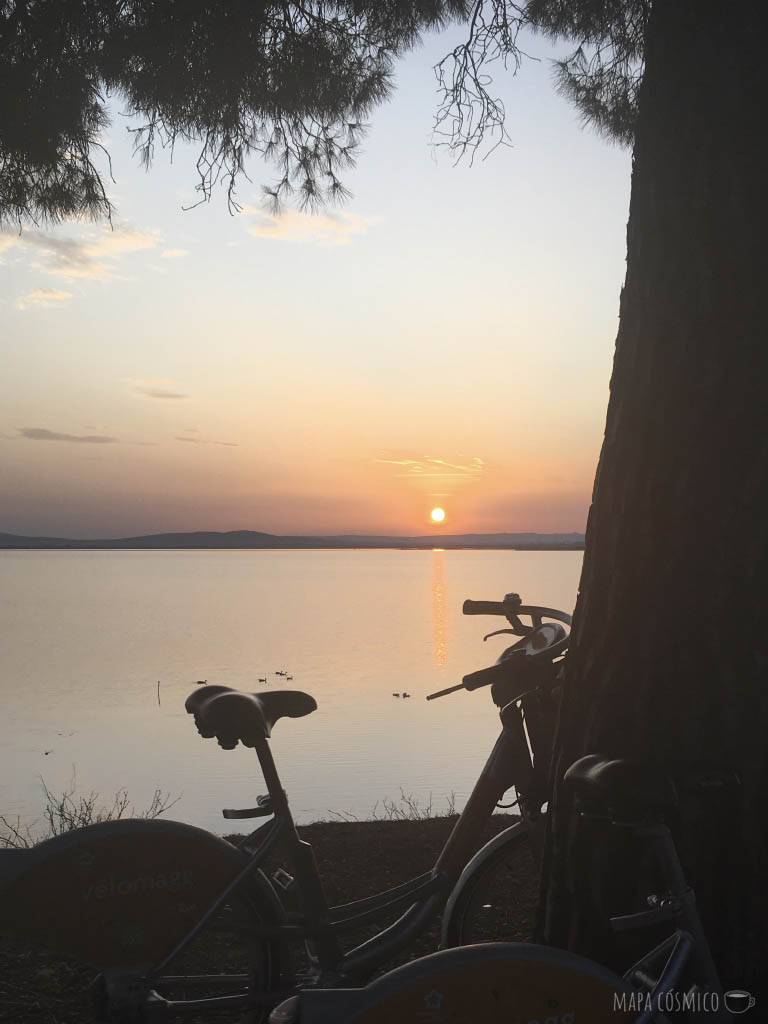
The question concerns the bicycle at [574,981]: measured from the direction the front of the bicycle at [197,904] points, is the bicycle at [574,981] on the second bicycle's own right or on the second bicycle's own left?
on the second bicycle's own right

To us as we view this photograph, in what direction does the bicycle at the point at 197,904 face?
facing to the right of the viewer
